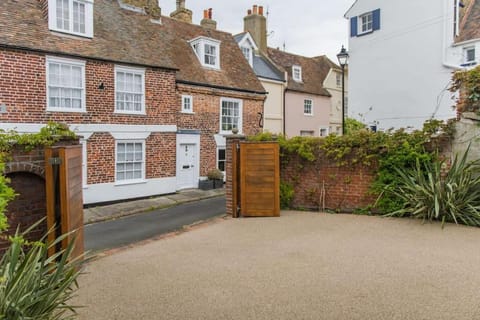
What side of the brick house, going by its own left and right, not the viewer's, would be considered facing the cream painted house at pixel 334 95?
left

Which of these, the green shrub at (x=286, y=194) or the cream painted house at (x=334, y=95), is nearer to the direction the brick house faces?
the green shrub

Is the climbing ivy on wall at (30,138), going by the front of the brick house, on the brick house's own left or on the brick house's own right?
on the brick house's own right

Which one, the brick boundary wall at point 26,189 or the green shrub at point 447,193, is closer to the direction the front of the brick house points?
the green shrub

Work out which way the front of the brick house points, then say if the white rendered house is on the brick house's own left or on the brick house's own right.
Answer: on the brick house's own left

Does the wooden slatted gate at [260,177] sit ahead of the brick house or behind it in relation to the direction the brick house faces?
ahead

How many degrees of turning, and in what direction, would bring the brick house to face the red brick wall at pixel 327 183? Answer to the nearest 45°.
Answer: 0° — it already faces it

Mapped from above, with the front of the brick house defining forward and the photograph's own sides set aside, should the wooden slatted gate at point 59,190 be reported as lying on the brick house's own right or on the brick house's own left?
on the brick house's own right

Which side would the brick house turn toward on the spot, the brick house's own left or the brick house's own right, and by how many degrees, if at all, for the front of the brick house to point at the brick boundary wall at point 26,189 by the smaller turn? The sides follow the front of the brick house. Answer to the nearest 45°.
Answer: approximately 45° to the brick house's own right

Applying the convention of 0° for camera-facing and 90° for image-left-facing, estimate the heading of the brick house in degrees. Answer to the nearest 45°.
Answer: approximately 315°

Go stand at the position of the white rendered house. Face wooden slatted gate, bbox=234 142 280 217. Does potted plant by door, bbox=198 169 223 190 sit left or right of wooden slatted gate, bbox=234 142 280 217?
right

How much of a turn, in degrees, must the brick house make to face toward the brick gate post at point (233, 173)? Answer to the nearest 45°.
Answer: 0° — it already faces it

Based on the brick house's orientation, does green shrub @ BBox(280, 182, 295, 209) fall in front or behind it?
in front

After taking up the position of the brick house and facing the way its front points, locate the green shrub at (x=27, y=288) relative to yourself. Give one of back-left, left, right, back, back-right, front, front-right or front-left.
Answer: front-right
